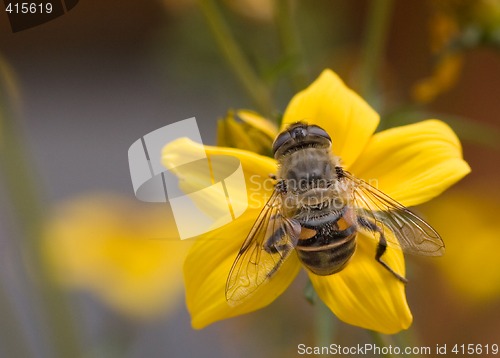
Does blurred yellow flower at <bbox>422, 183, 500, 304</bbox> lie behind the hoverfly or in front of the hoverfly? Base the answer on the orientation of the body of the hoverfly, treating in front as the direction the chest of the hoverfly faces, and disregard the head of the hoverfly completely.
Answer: in front

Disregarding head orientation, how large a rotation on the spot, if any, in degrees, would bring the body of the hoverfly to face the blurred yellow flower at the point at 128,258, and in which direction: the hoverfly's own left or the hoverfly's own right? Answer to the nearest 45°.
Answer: approximately 45° to the hoverfly's own left

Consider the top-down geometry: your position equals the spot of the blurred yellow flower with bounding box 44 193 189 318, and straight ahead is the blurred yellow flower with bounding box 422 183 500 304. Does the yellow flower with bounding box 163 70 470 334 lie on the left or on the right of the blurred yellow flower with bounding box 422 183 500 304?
right

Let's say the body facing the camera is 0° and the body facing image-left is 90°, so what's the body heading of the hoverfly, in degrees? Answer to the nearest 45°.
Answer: approximately 180°
